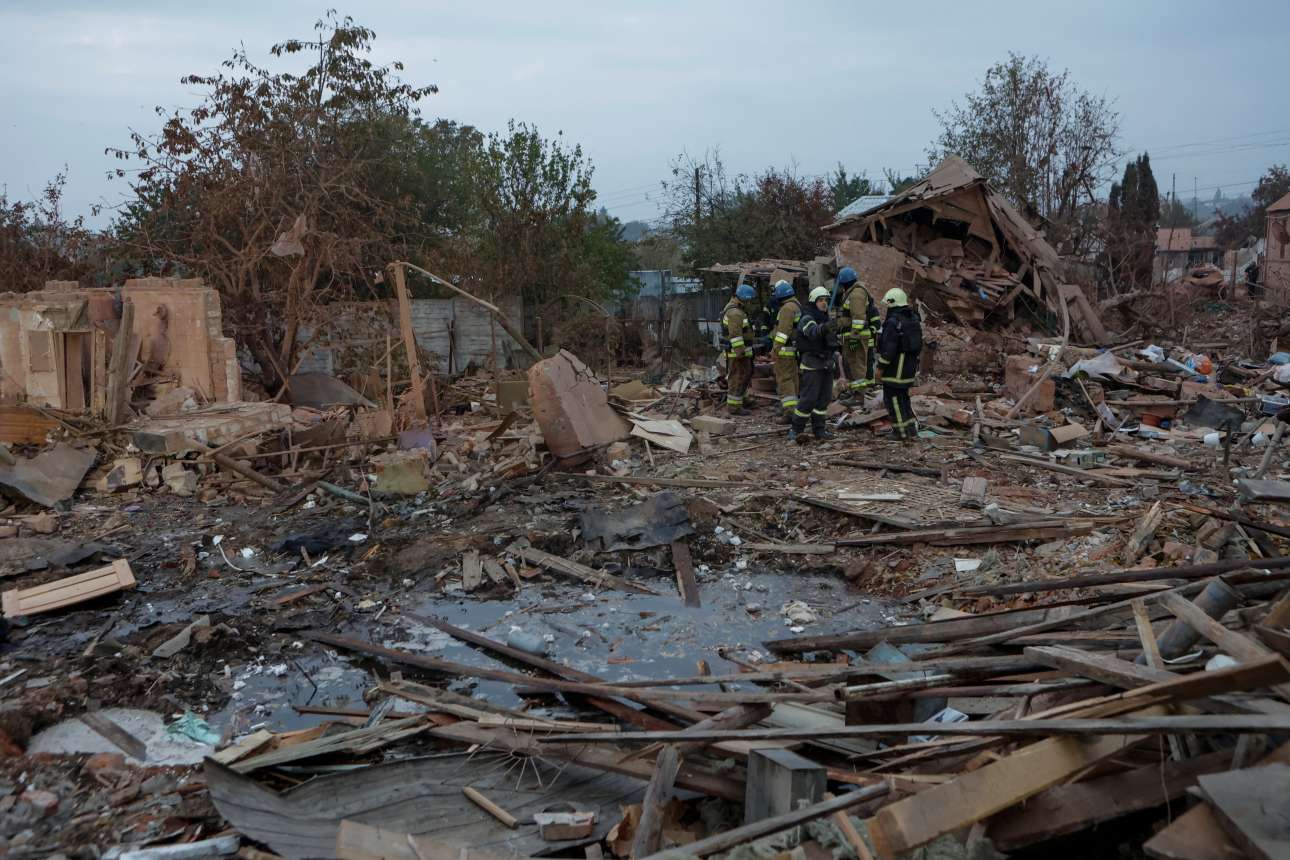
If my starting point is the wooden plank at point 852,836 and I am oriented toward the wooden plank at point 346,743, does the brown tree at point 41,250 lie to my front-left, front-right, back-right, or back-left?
front-right

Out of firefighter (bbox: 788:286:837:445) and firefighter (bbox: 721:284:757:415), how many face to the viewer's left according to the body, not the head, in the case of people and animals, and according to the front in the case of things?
0

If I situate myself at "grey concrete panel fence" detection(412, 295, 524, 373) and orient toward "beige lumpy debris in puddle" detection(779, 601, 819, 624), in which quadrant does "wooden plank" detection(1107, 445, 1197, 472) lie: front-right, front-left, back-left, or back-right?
front-left

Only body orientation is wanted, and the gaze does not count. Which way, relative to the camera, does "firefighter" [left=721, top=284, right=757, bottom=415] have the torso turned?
to the viewer's right

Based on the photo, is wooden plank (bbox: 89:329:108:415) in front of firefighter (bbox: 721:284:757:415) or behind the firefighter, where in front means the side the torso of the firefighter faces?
behind

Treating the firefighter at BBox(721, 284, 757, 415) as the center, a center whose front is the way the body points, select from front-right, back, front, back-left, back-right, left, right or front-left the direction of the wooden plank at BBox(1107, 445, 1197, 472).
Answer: front-right

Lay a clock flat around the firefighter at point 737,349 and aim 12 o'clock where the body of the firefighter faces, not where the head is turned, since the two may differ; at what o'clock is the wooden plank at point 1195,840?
The wooden plank is roughly at 3 o'clock from the firefighter.

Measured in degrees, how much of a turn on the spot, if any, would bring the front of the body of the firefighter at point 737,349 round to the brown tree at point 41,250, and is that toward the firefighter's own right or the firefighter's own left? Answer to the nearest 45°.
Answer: approximately 180°

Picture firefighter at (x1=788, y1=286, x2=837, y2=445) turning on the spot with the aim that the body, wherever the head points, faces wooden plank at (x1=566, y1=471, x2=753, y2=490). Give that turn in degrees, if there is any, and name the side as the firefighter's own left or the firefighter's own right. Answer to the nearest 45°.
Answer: approximately 90° to the firefighter's own right

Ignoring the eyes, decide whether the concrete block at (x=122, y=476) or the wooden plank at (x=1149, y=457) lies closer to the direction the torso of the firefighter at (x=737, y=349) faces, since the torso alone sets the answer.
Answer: the wooden plank

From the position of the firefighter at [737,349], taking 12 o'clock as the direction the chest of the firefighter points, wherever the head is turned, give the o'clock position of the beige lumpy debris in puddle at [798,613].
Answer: The beige lumpy debris in puddle is roughly at 3 o'clock from the firefighter.

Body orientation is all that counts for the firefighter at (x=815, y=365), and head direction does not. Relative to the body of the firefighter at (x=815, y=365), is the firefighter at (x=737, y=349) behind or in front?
behind
